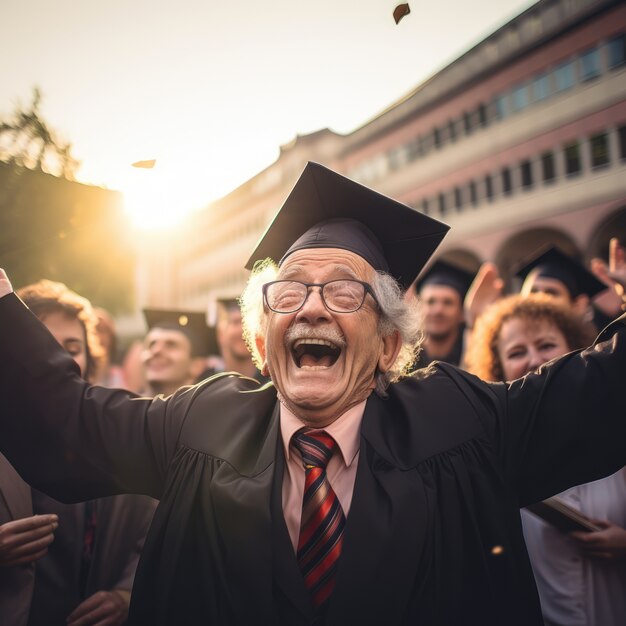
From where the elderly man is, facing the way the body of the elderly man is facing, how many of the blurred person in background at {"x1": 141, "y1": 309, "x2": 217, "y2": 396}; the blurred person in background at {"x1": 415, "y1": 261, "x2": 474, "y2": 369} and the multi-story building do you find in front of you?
0

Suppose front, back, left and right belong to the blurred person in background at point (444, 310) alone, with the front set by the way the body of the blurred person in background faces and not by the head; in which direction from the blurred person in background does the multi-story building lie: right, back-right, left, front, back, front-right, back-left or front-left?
back

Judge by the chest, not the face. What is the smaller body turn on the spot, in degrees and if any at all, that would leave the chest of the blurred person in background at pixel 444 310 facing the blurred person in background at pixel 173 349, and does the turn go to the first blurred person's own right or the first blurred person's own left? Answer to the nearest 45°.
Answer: approximately 90° to the first blurred person's own right

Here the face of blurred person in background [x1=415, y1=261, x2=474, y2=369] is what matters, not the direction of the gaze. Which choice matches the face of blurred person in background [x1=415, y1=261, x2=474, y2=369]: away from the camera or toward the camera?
toward the camera

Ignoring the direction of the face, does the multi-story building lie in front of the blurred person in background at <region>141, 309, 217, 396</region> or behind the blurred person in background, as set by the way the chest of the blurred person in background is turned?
behind

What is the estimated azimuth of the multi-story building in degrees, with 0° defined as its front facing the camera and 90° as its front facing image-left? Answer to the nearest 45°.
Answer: approximately 45°

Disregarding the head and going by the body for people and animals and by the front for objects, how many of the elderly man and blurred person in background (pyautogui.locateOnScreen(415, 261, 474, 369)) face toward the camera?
2

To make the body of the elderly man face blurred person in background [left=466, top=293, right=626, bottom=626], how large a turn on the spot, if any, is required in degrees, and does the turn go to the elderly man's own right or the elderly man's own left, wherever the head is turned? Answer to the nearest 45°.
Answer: approximately 135° to the elderly man's own left

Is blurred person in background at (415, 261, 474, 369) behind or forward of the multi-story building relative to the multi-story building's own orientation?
forward

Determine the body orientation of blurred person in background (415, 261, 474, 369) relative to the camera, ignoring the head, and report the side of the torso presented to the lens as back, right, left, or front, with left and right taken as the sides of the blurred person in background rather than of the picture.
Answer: front

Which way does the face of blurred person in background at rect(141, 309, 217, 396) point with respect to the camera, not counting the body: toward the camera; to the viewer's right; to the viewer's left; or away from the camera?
toward the camera

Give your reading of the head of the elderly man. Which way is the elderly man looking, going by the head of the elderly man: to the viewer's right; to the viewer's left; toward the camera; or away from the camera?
toward the camera

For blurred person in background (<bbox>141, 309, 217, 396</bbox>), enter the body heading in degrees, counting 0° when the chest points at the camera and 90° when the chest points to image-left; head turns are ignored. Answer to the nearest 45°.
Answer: approximately 45°

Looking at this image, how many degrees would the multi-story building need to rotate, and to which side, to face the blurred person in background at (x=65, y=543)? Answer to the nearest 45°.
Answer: approximately 45° to its left
